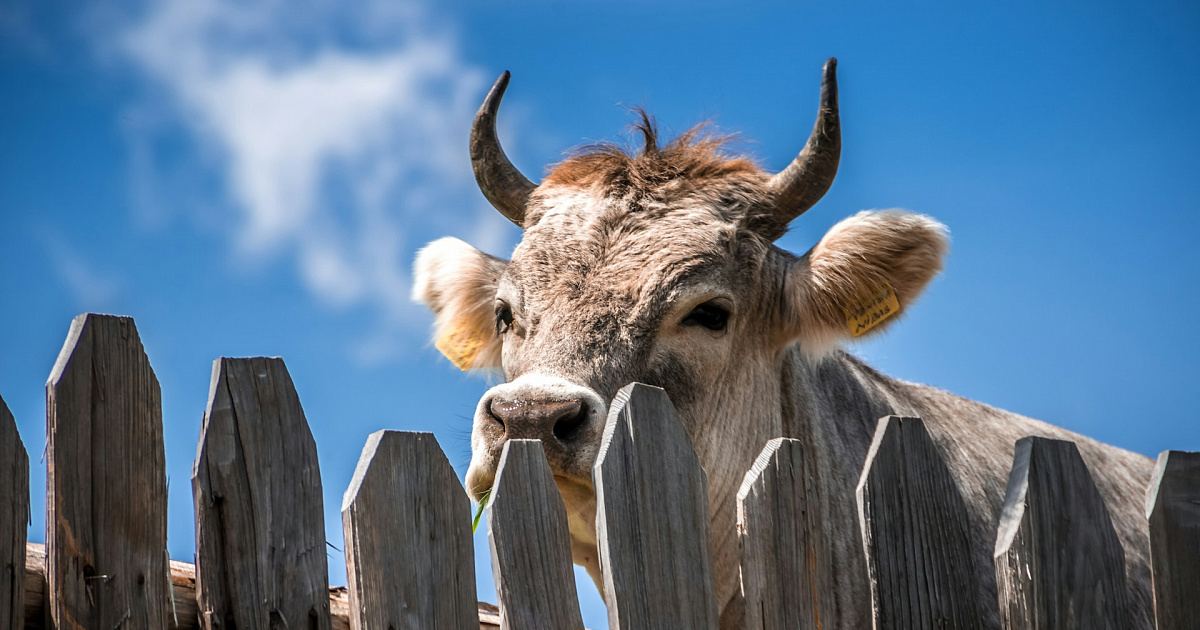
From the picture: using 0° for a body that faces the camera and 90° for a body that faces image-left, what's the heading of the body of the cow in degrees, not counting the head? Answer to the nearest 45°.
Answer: approximately 45°
